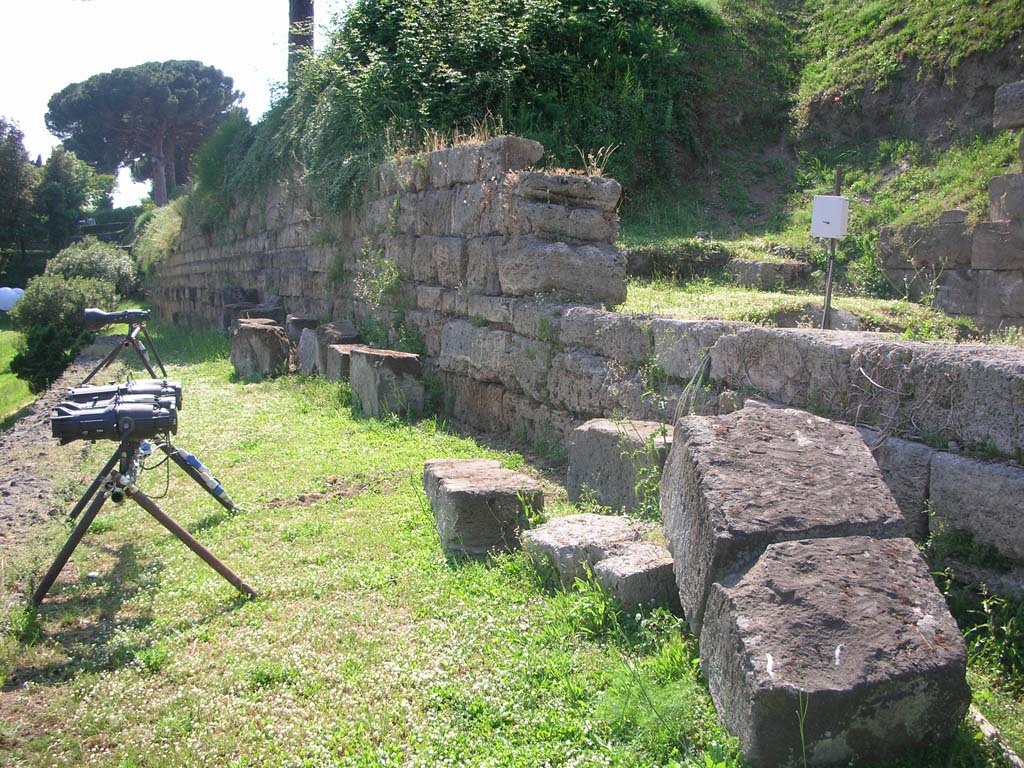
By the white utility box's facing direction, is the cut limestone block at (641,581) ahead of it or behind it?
ahead

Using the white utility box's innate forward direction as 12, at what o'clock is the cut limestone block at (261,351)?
The cut limestone block is roughly at 4 o'clock from the white utility box.

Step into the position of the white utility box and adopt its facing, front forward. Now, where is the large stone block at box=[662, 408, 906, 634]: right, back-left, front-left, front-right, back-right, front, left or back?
front

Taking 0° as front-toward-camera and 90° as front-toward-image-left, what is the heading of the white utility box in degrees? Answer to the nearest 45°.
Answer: approximately 0°

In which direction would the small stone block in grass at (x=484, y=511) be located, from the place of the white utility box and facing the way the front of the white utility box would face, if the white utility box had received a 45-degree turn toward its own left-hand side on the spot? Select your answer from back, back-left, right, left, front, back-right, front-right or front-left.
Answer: right

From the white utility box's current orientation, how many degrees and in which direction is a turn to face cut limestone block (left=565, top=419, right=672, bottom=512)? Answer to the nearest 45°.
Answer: approximately 45° to its right

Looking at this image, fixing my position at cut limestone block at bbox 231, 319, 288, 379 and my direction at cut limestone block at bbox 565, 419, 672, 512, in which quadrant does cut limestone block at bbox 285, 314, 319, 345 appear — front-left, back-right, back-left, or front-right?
back-left

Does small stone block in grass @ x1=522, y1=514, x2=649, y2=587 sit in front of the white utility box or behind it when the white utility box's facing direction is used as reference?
in front

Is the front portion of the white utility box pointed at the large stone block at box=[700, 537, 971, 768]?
yes

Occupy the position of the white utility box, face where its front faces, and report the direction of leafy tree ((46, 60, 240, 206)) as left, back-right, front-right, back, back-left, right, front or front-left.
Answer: back-right

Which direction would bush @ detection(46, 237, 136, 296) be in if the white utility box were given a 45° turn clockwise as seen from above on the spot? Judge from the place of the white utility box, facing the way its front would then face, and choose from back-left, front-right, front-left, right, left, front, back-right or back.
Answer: right

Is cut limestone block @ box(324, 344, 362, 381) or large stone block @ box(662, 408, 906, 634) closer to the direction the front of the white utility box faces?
the large stone block

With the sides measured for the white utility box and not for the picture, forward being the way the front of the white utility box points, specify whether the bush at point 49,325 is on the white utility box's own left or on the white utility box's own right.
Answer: on the white utility box's own right

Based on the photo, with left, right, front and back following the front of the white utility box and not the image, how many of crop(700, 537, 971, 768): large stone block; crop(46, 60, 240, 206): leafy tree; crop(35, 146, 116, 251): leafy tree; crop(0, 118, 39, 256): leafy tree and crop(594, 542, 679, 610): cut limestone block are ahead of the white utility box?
2
